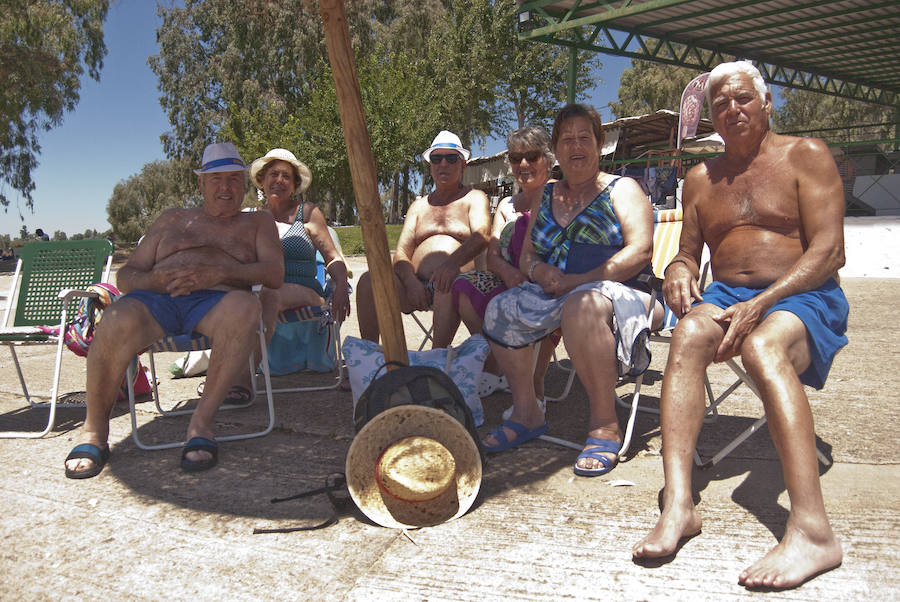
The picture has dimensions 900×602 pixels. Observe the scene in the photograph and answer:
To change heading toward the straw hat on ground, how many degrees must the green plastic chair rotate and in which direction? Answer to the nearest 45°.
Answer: approximately 90° to its left

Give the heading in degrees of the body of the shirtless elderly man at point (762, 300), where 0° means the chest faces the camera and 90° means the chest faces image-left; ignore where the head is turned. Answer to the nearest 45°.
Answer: approximately 45°

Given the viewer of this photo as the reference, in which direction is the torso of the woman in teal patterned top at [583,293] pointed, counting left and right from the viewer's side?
facing the viewer and to the left of the viewer

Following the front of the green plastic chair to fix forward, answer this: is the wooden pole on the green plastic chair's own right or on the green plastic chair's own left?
on the green plastic chair's own left

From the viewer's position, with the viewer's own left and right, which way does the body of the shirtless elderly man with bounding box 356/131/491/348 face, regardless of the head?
facing the viewer

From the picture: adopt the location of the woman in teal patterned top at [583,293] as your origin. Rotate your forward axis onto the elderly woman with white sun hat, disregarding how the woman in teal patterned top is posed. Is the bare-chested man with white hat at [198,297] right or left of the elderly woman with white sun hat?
left

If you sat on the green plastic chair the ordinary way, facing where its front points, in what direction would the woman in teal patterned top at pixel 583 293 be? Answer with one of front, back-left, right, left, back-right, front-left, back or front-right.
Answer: left

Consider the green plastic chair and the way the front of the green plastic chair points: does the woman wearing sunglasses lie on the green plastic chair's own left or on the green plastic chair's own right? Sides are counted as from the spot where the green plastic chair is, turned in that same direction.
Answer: on the green plastic chair's own left

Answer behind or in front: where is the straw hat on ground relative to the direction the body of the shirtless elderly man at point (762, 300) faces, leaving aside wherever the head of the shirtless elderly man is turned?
in front

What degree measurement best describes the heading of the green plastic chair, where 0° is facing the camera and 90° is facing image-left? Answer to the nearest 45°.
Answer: approximately 45°
